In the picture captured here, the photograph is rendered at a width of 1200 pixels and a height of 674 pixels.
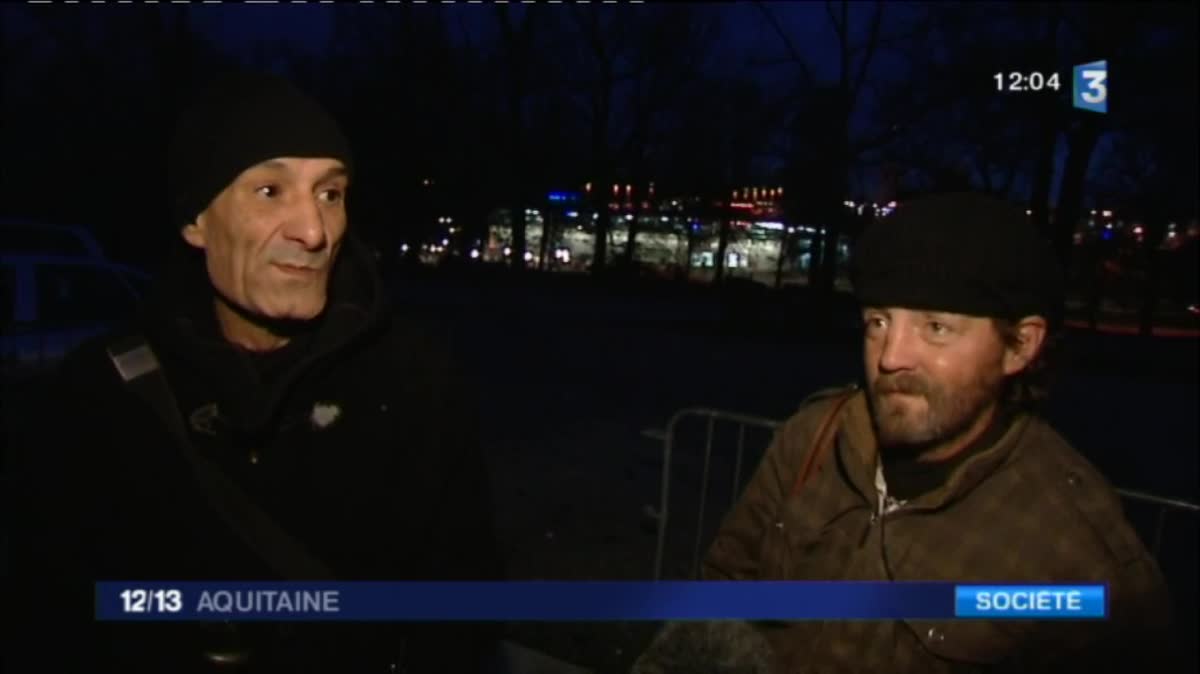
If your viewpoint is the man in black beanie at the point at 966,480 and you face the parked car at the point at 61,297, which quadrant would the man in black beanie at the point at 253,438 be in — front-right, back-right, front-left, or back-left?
front-left

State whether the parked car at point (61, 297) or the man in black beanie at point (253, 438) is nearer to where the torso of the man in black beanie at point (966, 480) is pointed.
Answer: the man in black beanie

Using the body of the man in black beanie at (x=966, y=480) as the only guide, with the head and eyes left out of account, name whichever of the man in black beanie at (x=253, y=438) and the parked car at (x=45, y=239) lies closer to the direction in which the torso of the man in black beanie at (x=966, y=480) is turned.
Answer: the man in black beanie

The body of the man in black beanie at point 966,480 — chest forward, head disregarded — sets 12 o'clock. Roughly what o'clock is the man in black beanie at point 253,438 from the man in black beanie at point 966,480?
the man in black beanie at point 253,438 is roughly at 1 o'clock from the man in black beanie at point 966,480.

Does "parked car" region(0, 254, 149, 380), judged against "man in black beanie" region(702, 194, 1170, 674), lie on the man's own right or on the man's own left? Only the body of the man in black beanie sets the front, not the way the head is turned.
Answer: on the man's own right

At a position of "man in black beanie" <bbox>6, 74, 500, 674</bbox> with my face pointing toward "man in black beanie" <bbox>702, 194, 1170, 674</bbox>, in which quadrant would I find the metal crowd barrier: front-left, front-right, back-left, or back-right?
front-left

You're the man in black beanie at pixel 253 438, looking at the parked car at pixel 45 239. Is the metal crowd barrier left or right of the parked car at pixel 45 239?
right

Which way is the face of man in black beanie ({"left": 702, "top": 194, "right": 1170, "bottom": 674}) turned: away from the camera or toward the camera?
toward the camera

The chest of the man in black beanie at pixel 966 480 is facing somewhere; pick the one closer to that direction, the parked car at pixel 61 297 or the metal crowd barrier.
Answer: the parked car

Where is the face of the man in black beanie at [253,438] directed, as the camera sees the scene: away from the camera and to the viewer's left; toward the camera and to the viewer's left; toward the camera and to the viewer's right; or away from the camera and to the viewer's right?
toward the camera and to the viewer's right

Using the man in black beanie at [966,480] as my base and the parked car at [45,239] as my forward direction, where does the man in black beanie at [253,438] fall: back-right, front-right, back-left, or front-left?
front-left

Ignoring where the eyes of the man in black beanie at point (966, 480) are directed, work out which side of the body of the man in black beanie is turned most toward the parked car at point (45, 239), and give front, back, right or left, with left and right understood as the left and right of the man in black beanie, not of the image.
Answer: right
